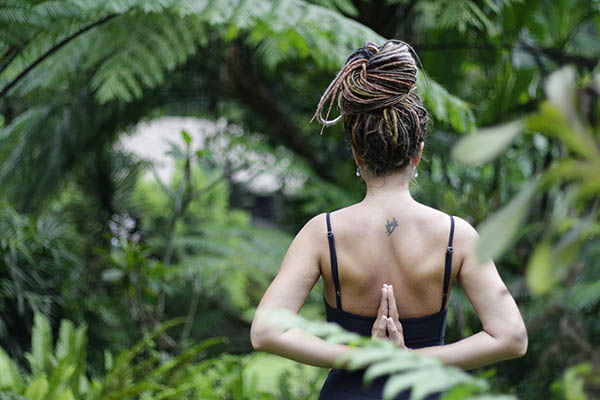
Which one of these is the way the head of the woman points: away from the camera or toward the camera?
away from the camera

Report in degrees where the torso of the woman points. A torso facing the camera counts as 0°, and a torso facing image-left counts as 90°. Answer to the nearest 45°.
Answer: approximately 180°

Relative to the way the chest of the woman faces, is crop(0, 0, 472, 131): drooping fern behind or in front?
in front
